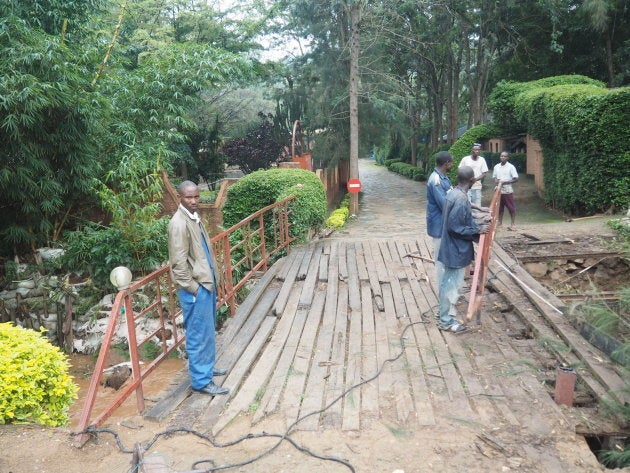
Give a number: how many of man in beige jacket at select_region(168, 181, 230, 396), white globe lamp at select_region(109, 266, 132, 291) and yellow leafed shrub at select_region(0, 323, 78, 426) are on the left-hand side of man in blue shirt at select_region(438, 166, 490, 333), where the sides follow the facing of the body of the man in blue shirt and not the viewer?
0

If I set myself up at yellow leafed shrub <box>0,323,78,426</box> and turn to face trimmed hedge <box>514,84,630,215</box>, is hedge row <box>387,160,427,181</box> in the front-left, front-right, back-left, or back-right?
front-left

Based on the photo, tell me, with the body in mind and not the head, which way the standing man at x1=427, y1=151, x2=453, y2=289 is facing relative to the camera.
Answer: to the viewer's right

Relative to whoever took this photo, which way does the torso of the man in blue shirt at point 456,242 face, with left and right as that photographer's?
facing to the right of the viewer

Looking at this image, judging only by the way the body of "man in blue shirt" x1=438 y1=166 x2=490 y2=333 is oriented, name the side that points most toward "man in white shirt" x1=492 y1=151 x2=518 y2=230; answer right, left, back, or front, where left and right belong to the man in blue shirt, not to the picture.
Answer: left

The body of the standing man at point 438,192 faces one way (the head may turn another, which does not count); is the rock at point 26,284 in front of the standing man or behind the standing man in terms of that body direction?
behind

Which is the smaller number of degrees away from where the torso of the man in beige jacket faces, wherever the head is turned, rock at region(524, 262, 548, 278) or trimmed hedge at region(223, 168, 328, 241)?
the rock

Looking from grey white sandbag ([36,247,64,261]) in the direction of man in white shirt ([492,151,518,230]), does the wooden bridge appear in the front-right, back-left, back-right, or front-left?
front-right

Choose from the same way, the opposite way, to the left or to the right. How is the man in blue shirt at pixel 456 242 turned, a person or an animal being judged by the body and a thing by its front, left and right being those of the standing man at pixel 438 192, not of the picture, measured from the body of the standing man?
the same way

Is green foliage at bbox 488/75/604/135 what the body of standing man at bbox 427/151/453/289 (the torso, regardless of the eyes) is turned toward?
no

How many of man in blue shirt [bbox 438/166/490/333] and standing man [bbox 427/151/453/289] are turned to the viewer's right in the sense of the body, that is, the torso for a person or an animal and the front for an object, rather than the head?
2

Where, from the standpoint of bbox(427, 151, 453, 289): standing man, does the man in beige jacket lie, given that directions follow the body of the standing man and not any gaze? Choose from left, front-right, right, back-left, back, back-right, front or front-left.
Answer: back-right

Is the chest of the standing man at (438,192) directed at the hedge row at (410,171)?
no
